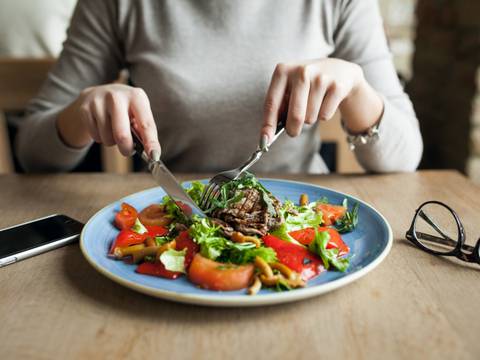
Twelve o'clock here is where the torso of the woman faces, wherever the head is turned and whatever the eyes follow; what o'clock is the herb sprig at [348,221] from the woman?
The herb sprig is roughly at 11 o'clock from the woman.

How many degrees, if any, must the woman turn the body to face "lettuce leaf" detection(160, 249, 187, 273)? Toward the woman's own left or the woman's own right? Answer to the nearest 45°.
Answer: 0° — they already face it

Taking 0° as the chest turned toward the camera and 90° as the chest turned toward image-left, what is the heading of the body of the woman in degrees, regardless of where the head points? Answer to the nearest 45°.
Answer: approximately 0°

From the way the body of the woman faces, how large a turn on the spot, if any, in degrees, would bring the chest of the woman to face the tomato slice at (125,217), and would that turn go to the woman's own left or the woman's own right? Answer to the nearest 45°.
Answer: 0° — they already face it

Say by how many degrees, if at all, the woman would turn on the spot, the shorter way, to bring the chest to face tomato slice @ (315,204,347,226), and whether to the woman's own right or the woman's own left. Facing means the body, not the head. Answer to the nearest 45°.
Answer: approximately 45° to the woman's own left

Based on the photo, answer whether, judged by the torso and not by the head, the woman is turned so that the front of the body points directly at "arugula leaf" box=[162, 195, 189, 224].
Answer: yes

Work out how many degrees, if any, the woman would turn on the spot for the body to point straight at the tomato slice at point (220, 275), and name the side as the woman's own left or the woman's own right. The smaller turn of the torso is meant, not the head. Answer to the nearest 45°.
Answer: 0° — they already face it

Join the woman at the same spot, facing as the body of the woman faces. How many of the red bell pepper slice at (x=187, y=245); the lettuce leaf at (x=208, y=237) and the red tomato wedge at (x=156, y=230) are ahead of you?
3

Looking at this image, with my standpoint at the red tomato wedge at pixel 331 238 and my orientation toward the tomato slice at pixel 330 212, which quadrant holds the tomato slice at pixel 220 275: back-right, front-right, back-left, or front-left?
back-left
